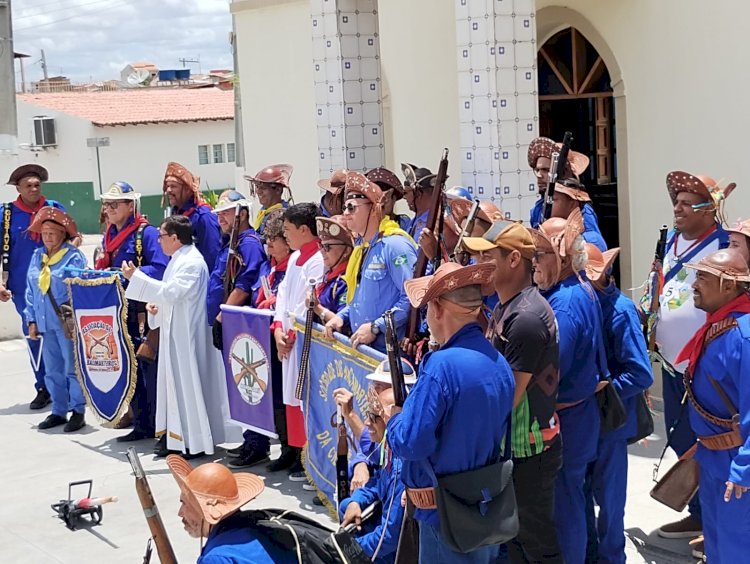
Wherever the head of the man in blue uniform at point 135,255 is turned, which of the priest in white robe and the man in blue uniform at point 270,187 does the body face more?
the priest in white robe

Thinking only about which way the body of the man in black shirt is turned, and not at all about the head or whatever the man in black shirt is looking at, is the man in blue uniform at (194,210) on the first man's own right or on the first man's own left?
on the first man's own right

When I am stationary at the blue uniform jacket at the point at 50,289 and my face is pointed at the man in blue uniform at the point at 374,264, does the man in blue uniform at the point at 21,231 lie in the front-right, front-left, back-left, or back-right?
back-left

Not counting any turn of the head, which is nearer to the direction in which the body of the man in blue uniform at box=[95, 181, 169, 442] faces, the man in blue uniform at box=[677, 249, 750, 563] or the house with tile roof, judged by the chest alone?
the man in blue uniform

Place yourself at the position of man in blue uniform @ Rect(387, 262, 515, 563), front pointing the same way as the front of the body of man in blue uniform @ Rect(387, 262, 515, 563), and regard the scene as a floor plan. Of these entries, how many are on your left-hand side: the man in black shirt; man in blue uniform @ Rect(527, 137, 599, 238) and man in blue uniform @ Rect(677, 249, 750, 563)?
0

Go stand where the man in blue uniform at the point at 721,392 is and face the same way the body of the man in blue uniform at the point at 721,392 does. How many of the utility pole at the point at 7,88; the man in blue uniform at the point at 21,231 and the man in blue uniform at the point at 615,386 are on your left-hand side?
0

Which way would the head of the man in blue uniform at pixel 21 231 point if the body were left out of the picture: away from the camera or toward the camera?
toward the camera

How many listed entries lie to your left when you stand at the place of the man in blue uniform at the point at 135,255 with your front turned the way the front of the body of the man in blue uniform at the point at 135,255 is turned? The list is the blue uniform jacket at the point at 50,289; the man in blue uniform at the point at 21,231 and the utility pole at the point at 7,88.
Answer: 0

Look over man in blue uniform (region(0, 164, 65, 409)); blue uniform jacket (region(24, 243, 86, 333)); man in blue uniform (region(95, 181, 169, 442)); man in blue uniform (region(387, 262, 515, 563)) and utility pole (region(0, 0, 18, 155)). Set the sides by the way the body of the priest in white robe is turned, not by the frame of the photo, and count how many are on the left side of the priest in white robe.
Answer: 1

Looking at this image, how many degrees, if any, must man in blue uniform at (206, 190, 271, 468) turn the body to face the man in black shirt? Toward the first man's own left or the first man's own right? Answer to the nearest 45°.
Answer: approximately 45° to the first man's own left

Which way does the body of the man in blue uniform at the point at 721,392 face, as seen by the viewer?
to the viewer's left

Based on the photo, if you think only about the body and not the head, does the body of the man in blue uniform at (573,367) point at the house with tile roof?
no

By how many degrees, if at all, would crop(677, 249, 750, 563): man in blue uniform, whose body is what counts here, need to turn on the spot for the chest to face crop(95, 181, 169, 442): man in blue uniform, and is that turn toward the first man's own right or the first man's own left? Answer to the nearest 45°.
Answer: approximately 45° to the first man's own right

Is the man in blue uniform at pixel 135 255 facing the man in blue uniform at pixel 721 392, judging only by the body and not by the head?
no

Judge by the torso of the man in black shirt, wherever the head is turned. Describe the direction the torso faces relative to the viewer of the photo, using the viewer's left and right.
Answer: facing to the left of the viewer

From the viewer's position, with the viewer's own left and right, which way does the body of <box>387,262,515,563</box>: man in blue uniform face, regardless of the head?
facing away from the viewer and to the left of the viewer

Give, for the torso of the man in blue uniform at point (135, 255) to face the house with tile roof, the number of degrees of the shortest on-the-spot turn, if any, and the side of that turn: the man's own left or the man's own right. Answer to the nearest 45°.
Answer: approximately 135° to the man's own right

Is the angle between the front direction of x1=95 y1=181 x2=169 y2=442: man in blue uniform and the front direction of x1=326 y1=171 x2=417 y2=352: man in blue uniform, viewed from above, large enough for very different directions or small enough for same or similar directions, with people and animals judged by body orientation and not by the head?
same or similar directions
